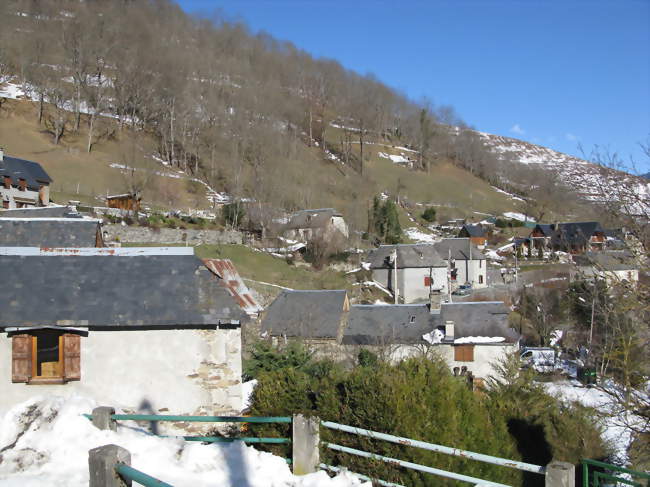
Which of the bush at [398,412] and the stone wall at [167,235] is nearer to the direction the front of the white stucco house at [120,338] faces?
the bush

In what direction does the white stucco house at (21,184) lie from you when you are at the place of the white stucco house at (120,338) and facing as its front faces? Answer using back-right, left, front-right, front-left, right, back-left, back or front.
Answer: back

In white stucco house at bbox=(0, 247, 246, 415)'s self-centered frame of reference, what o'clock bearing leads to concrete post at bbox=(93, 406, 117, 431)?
The concrete post is roughly at 12 o'clock from the white stucco house.

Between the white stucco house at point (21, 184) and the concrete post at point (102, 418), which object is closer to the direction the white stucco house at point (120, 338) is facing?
the concrete post

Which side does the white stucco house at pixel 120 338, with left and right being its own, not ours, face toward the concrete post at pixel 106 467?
front

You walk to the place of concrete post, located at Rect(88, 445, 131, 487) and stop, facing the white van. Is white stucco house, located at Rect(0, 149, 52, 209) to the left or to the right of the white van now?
left

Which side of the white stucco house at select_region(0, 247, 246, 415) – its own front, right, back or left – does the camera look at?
front

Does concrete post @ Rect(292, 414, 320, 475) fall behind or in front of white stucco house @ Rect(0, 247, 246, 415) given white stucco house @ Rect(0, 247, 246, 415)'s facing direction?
in front

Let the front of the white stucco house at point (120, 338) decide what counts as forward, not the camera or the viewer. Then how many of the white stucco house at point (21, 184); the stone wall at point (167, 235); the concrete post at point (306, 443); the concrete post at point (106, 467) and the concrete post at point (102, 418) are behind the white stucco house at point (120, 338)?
2

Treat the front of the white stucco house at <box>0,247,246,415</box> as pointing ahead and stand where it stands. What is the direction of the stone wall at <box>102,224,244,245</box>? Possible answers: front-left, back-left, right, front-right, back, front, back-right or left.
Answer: back

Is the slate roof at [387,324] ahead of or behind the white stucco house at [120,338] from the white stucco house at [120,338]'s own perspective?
behind
